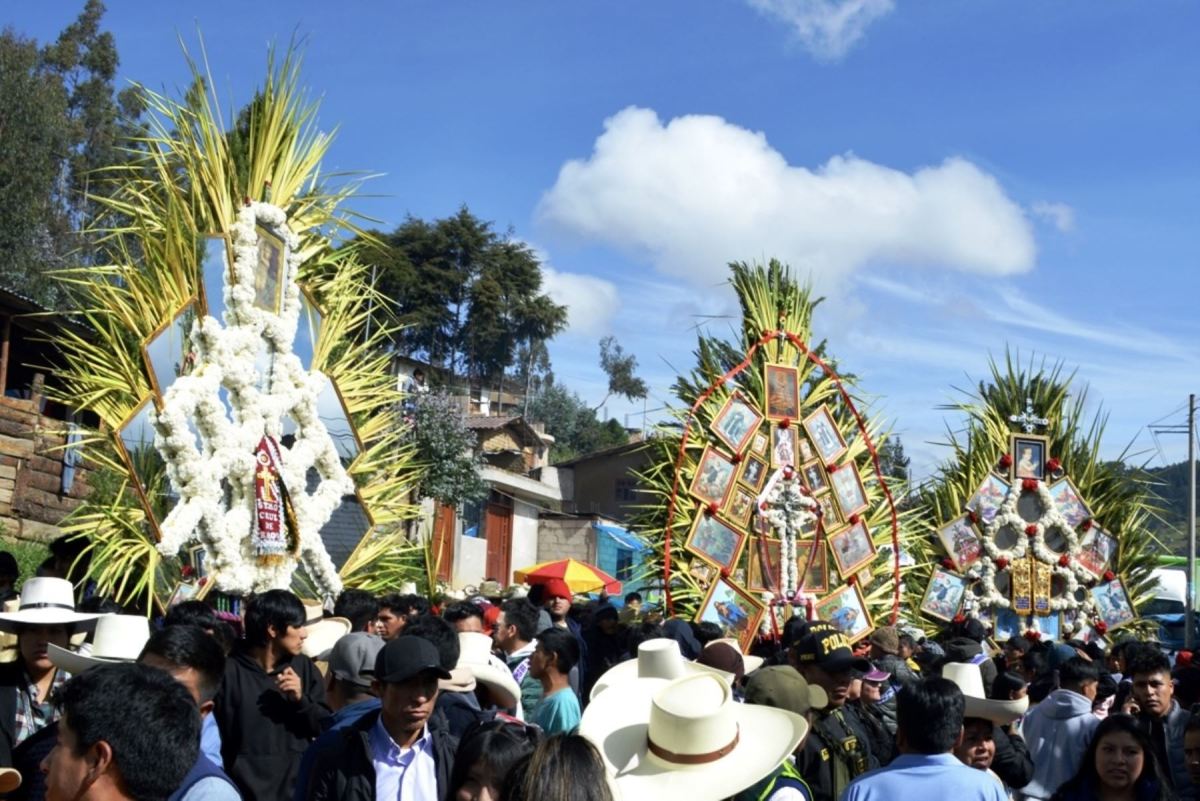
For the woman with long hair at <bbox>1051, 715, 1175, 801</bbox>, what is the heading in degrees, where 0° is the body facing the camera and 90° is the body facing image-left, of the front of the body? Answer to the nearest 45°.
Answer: approximately 0°

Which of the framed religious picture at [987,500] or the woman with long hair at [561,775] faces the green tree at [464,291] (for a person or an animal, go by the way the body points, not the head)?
the woman with long hair

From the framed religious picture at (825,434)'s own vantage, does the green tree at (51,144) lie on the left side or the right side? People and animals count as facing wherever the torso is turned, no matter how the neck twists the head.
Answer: on its right

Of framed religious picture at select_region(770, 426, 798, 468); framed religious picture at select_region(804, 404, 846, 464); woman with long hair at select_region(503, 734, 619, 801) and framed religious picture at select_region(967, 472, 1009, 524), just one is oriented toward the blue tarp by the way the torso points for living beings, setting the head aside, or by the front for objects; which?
the woman with long hair

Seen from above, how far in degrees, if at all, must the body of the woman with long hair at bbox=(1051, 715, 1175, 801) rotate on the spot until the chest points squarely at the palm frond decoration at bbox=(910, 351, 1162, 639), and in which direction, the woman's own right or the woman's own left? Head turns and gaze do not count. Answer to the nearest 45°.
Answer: approximately 180°

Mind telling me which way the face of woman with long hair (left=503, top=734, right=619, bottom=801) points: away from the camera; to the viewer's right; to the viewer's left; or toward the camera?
away from the camera

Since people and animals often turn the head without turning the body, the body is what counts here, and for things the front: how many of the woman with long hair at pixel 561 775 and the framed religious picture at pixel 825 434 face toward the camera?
1

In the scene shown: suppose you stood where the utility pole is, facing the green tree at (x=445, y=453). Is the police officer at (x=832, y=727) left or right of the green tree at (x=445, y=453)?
left

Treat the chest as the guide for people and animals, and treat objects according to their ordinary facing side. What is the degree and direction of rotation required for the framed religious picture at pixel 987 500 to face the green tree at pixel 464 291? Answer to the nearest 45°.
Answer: approximately 135° to its right

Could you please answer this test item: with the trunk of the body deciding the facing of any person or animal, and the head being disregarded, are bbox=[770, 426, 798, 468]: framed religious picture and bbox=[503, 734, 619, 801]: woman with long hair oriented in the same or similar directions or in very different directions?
very different directions

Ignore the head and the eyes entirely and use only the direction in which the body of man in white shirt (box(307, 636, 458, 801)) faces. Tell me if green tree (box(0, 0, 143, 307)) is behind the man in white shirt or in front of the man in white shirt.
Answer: behind

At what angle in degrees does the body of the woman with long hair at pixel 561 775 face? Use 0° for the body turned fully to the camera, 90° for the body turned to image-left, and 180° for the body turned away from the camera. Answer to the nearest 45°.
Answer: approximately 180°

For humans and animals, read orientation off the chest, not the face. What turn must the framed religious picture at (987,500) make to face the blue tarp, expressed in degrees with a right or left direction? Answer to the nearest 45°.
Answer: approximately 135° to its right
